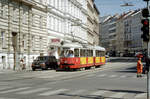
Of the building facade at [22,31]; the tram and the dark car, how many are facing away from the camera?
0

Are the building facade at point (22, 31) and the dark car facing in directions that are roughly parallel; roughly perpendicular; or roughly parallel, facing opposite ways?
roughly perpendicular

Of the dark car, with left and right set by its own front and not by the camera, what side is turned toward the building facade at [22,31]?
right

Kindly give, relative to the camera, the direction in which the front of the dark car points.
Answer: facing the viewer and to the left of the viewer

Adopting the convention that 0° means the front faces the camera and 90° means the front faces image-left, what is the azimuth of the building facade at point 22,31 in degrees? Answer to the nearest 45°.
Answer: approximately 315°

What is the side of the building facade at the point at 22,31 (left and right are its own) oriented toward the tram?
front
